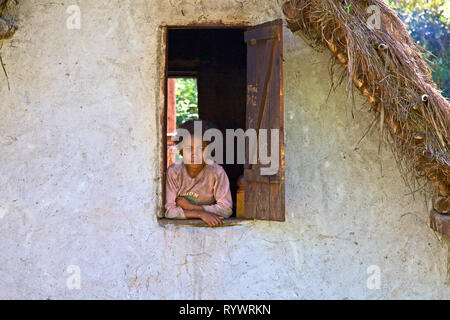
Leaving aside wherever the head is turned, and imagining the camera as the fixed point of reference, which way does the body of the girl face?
toward the camera

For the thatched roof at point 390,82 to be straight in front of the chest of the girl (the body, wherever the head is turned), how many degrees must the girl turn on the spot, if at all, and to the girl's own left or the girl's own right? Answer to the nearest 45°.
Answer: approximately 45° to the girl's own left

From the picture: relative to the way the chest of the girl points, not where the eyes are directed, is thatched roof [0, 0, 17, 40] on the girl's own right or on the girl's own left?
on the girl's own right
